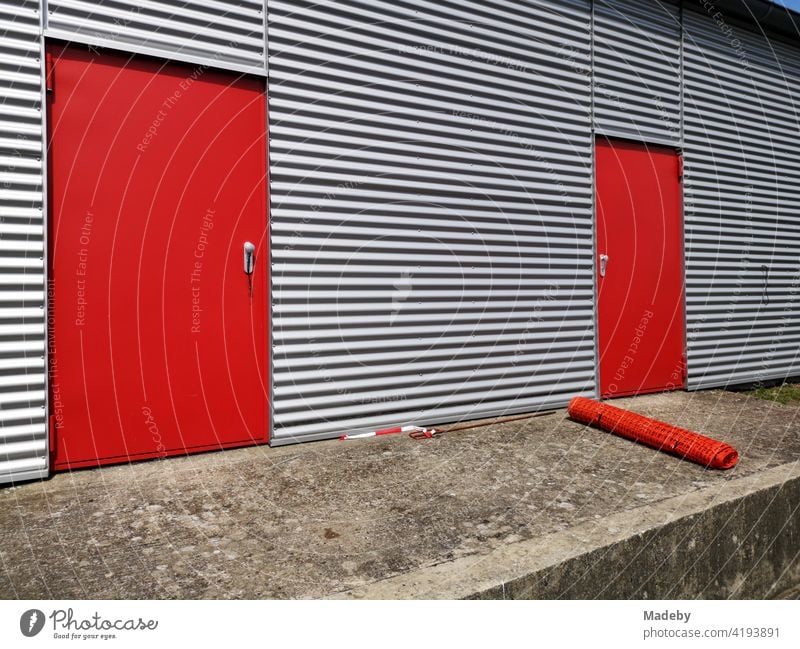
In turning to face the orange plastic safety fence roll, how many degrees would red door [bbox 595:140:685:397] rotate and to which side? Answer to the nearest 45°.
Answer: approximately 45° to its right

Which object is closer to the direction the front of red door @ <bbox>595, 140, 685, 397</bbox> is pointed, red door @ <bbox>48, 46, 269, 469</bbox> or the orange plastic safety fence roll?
the orange plastic safety fence roll

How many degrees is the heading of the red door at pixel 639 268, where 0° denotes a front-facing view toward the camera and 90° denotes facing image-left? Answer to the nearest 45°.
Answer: approximately 315°

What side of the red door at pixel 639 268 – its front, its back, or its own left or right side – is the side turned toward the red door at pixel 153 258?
right

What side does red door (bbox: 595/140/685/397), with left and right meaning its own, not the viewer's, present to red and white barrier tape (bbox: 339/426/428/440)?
right
